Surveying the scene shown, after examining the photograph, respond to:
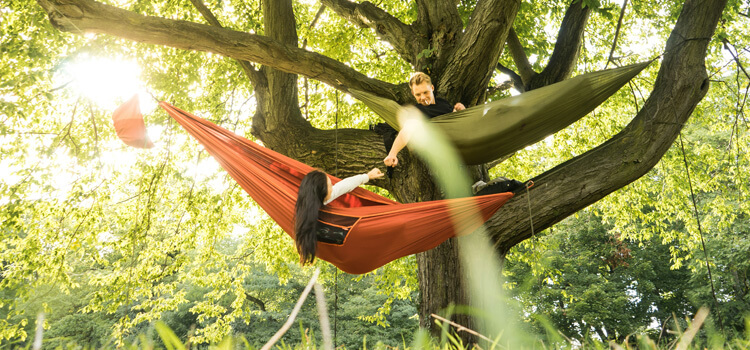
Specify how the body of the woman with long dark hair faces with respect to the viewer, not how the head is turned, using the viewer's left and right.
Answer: facing away from the viewer and to the right of the viewer

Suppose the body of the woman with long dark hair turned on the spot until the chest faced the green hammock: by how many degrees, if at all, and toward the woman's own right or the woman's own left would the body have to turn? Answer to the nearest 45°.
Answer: approximately 45° to the woman's own right

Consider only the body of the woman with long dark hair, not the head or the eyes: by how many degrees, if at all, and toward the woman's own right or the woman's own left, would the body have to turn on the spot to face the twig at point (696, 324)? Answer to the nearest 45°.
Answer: approximately 135° to the woman's own right

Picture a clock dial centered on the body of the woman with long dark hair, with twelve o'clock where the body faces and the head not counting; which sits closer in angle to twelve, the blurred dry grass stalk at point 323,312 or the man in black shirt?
the man in black shirt

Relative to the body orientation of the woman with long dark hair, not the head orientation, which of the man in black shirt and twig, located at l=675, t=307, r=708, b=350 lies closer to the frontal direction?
the man in black shirt
